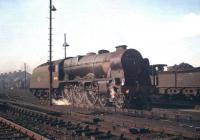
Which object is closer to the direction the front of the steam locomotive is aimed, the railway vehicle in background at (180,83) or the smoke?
the railway vehicle in background

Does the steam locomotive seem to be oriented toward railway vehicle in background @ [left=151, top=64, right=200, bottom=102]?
no

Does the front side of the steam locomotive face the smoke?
no

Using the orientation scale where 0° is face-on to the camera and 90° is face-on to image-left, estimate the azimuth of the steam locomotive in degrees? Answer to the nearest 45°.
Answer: approximately 315°
